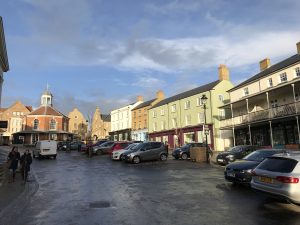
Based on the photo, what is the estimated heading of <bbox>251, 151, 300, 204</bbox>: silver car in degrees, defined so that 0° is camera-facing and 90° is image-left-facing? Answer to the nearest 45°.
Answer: approximately 225°

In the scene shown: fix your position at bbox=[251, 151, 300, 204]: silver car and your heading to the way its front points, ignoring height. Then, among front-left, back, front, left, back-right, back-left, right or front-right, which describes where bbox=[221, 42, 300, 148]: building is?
front-left

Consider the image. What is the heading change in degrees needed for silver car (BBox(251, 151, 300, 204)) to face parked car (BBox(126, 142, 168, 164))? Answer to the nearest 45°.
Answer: approximately 90° to its left

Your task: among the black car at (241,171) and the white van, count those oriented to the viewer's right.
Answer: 0
